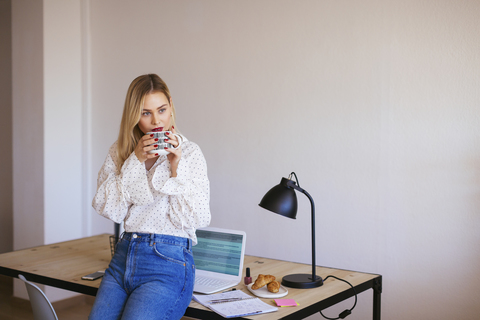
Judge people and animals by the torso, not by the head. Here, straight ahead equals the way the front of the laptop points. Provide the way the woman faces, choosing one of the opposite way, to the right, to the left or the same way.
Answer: the same way

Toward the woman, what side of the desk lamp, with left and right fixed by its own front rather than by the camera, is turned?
front

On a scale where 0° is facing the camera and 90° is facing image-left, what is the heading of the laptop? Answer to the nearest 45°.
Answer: approximately 45°

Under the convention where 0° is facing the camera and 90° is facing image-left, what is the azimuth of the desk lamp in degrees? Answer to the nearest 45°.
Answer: approximately 90°

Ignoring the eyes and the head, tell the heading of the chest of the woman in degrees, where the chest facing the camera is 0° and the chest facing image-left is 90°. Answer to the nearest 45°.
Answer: approximately 45°

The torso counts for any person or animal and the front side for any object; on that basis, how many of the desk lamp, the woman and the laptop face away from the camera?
0

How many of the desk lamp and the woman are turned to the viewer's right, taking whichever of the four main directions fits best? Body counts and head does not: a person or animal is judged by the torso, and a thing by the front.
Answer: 0
